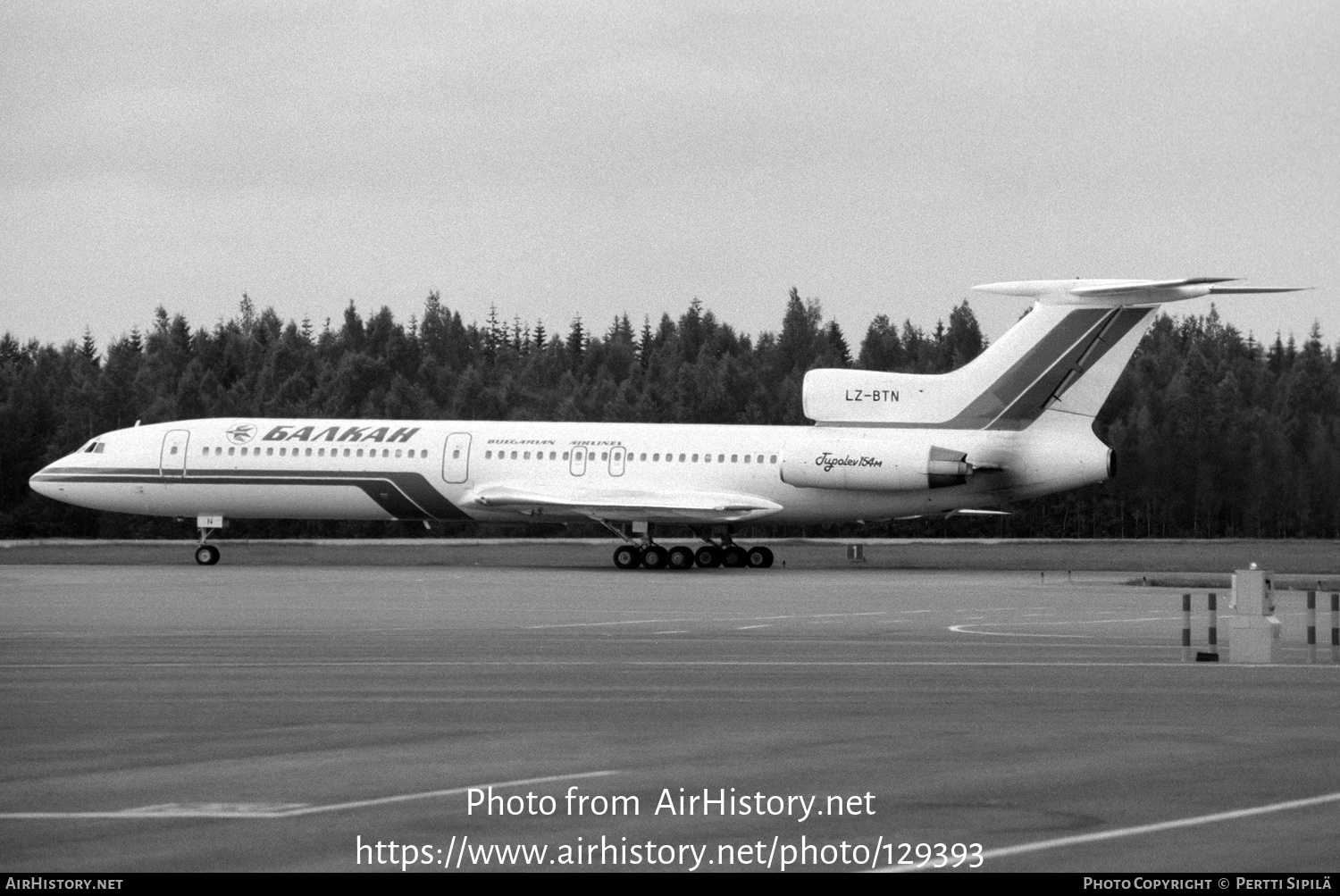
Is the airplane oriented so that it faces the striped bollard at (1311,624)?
no

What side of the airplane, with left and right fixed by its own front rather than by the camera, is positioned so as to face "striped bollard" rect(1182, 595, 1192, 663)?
left

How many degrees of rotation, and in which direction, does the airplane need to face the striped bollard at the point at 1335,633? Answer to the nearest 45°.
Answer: approximately 90° to its left

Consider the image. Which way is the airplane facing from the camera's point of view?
to the viewer's left
